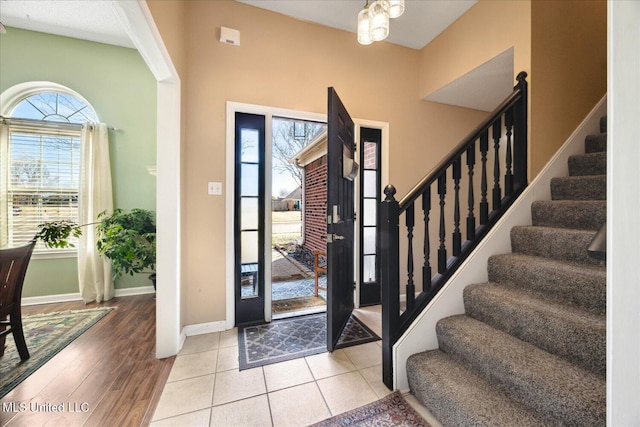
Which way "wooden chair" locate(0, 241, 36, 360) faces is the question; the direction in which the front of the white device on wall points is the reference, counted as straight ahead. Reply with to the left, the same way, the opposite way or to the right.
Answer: to the right

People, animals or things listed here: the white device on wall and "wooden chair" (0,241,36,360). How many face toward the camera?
1

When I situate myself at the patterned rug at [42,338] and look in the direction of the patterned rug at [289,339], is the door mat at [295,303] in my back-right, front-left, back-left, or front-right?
front-left

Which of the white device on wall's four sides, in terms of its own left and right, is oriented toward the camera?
front

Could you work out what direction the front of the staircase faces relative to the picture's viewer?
facing the viewer and to the left of the viewer

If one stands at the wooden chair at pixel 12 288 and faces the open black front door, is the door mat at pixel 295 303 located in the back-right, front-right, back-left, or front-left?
front-left

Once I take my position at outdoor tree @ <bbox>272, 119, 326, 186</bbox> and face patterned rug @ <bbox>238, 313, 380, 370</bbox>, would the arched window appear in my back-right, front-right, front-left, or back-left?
front-right

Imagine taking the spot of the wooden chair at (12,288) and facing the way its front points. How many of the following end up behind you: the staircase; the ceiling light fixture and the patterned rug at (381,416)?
3

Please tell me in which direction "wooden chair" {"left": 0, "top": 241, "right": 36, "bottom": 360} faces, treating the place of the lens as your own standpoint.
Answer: facing away from the viewer and to the left of the viewer

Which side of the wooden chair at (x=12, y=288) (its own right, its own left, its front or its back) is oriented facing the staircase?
back
